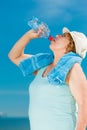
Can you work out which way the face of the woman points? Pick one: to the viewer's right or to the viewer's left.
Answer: to the viewer's left

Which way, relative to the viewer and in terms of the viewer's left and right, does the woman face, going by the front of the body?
facing the viewer and to the left of the viewer
